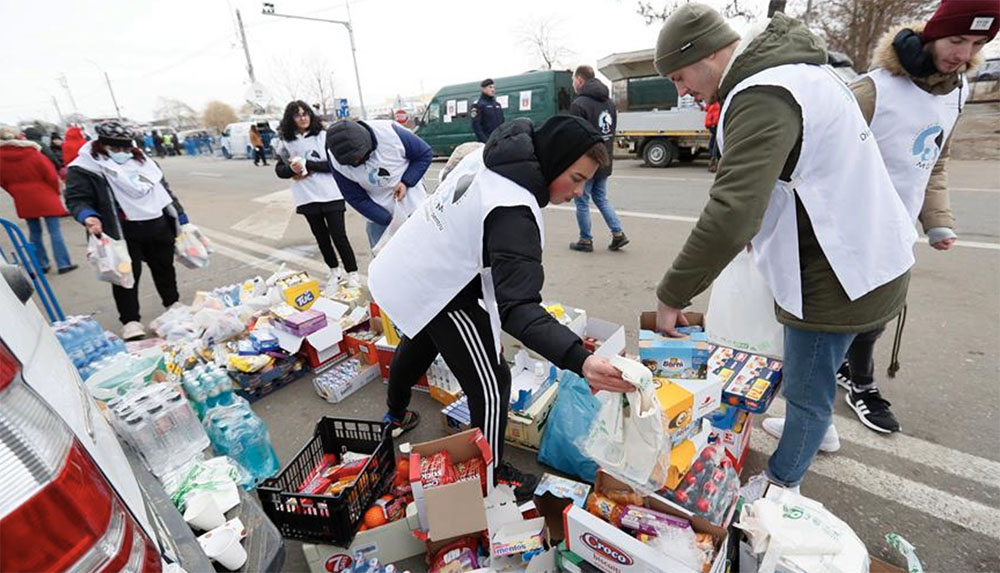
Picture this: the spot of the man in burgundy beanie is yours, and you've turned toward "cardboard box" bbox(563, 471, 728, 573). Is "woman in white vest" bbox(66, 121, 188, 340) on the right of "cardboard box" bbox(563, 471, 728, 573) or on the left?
right

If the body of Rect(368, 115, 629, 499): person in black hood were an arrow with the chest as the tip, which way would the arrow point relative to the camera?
to the viewer's right

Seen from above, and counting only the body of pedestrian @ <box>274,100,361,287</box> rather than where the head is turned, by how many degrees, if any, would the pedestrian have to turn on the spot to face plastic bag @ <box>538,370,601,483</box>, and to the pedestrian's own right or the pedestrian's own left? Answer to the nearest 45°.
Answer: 0° — they already face it

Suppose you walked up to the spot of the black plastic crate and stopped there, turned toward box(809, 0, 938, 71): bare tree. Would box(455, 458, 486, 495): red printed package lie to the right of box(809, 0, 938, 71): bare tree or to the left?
right

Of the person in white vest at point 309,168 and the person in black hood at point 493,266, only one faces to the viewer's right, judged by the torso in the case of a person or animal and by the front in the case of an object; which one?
the person in black hood

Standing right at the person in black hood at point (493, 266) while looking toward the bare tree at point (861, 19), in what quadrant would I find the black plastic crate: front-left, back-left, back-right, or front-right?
back-left

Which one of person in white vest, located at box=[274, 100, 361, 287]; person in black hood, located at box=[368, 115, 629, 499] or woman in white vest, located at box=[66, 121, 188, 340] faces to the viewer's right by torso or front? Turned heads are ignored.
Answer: the person in black hood

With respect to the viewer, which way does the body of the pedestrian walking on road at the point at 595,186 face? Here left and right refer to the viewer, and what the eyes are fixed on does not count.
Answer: facing away from the viewer and to the left of the viewer

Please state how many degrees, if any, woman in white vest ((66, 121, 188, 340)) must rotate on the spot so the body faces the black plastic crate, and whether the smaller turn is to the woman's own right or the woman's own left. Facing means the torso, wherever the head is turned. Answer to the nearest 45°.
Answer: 0° — they already face it

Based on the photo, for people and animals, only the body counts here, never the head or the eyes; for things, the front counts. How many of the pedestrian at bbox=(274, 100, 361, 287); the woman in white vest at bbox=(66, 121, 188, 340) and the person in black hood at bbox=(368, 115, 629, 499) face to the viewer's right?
1

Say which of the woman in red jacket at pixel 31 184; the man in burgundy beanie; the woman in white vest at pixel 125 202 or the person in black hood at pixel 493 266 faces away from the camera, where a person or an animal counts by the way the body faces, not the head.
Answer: the woman in red jacket

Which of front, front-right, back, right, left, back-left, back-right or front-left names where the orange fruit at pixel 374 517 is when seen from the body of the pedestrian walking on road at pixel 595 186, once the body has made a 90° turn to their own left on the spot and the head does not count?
front-left
